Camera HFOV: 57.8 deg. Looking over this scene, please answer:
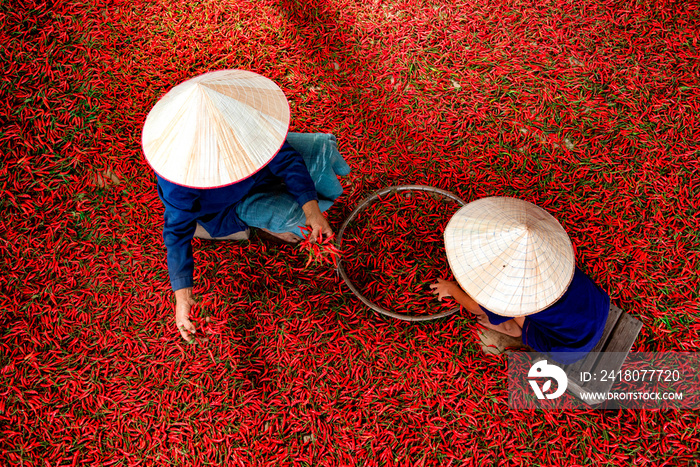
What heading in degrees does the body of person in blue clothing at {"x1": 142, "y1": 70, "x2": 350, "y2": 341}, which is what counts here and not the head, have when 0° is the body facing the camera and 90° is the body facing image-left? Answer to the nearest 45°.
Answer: approximately 315°

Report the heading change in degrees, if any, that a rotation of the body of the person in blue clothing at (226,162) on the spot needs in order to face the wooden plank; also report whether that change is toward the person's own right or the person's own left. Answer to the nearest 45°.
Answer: approximately 45° to the person's own left

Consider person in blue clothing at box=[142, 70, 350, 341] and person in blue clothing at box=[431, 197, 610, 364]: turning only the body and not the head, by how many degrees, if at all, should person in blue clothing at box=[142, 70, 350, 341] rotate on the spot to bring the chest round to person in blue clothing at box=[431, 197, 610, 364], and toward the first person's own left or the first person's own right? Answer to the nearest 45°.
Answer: approximately 45° to the first person's own left
